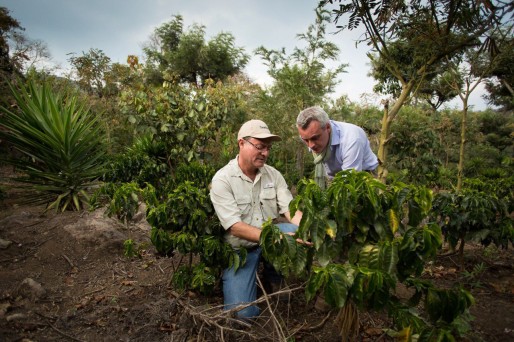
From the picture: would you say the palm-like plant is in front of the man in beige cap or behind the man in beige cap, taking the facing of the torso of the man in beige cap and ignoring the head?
behind

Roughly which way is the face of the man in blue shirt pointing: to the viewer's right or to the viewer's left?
to the viewer's left

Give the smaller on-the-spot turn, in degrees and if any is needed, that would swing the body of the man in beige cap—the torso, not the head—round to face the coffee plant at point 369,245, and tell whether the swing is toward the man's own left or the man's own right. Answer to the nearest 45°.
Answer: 0° — they already face it

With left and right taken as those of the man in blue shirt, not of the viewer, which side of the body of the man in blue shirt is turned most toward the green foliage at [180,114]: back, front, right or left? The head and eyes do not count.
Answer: right

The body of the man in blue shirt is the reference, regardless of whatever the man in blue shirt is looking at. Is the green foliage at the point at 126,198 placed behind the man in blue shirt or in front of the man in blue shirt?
in front

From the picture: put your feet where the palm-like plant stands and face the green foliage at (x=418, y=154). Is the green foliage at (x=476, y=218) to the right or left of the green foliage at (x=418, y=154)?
right

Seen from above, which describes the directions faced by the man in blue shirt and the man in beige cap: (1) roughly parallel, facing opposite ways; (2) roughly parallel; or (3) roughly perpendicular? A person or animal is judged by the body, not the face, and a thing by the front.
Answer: roughly perpendicular

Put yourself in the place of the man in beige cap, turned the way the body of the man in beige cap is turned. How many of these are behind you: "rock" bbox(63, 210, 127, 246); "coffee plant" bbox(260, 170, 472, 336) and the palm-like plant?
2

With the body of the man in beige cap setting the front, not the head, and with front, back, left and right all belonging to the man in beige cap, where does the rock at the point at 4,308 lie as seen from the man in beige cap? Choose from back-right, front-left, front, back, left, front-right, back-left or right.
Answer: back-right

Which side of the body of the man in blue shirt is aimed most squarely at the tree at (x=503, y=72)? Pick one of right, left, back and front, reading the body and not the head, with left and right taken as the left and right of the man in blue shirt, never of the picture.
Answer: back

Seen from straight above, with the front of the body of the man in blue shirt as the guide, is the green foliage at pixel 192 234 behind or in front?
in front

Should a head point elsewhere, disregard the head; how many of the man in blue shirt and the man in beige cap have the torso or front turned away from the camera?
0

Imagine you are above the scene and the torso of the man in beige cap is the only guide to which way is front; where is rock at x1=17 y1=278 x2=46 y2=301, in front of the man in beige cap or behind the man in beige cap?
behind

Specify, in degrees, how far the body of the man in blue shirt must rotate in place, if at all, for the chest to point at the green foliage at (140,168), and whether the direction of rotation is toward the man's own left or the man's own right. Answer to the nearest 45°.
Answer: approximately 90° to the man's own right
